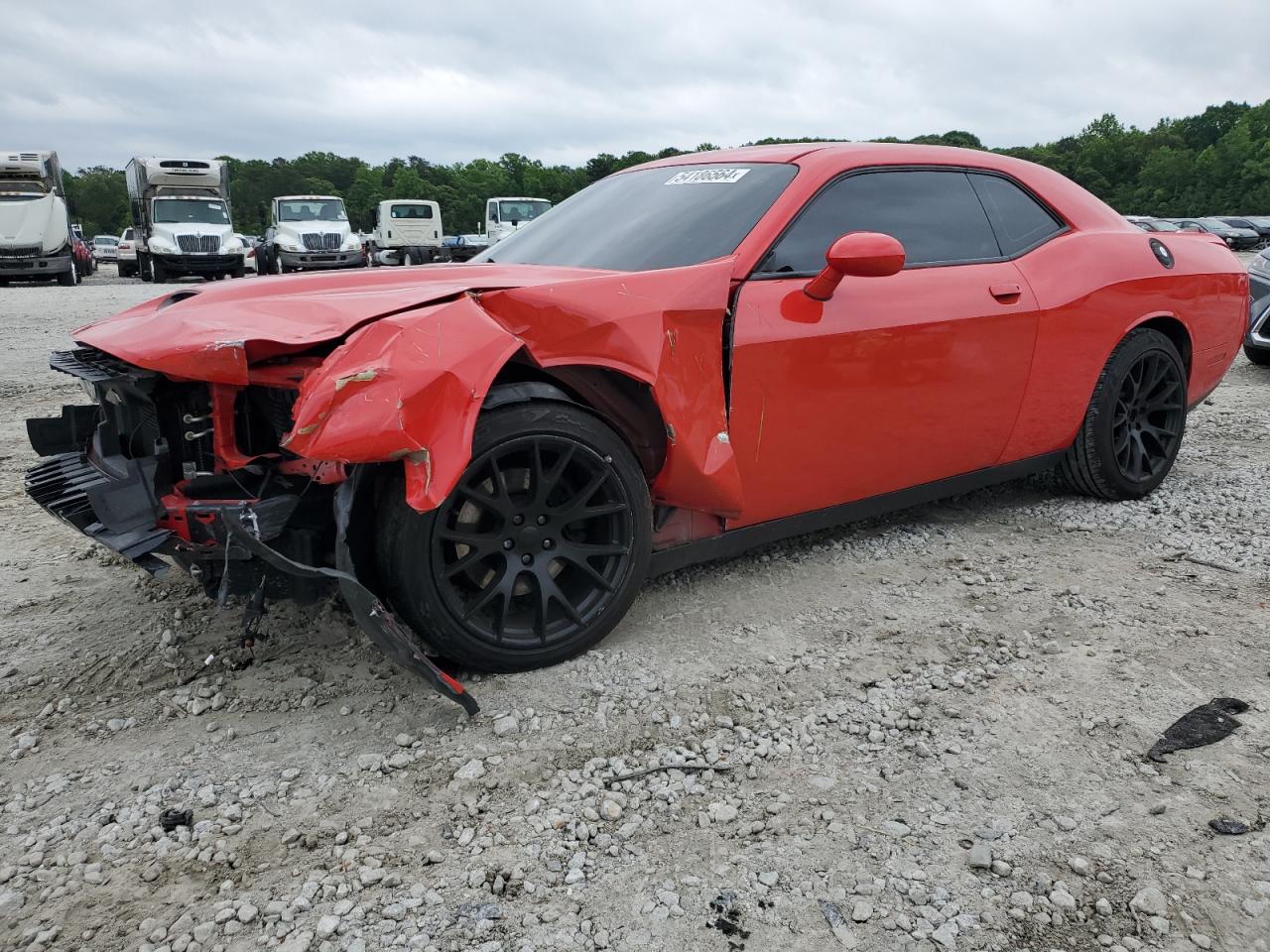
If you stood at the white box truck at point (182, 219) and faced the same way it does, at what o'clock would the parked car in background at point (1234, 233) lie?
The parked car in background is roughly at 9 o'clock from the white box truck.

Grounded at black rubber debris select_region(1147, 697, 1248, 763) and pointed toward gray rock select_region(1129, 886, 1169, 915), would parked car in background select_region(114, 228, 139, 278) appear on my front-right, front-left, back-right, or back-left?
back-right

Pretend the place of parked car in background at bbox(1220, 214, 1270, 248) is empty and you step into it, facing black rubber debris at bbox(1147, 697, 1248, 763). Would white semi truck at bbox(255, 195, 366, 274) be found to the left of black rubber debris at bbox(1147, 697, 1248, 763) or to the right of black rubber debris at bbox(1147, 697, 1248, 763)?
right

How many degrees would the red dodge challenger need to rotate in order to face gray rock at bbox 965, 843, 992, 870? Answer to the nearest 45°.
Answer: approximately 90° to its left

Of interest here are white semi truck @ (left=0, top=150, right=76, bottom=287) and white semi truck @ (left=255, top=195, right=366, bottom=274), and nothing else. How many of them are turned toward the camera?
2

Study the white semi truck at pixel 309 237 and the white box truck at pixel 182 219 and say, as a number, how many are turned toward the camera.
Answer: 2

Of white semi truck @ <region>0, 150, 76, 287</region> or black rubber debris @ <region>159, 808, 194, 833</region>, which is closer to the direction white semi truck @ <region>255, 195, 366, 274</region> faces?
the black rubber debris
